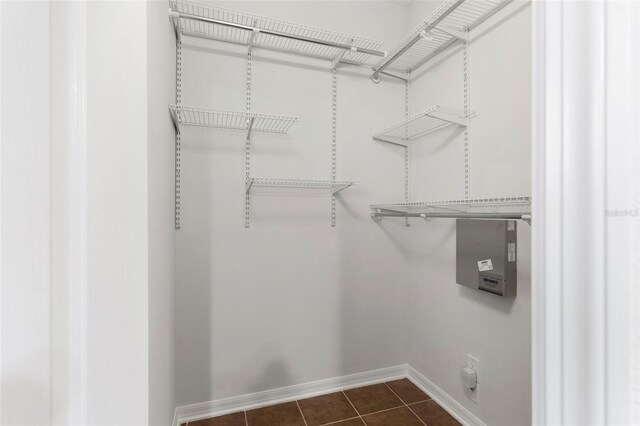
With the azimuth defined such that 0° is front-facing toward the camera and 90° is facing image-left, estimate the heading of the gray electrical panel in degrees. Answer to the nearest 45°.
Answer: approximately 45°

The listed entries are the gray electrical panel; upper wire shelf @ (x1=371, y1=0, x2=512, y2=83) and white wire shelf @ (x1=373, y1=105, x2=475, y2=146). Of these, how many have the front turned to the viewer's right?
0

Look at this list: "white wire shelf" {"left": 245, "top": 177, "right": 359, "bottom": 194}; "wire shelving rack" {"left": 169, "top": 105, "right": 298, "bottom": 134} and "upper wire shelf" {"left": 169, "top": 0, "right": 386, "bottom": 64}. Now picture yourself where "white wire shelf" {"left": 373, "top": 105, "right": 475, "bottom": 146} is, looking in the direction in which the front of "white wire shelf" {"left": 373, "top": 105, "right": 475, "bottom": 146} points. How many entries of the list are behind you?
0

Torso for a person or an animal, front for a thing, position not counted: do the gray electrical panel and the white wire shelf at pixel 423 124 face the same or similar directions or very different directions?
same or similar directions

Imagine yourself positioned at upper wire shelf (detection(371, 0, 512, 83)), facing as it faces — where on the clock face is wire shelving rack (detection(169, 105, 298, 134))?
The wire shelving rack is roughly at 1 o'clock from the upper wire shelf.

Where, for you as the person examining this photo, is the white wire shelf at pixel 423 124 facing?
facing the viewer and to the left of the viewer

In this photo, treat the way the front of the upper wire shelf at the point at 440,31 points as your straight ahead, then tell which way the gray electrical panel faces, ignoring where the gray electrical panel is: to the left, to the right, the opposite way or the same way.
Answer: the same way

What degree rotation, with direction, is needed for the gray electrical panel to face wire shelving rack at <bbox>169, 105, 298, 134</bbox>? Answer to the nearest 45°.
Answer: approximately 45° to its right

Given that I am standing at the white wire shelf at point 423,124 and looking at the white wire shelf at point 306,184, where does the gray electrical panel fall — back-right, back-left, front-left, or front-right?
back-left

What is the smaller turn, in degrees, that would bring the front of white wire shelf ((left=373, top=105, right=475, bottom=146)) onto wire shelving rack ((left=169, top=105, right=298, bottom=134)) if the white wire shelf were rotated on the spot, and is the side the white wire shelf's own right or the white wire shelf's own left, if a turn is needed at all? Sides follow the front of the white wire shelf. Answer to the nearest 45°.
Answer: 0° — it already faces it

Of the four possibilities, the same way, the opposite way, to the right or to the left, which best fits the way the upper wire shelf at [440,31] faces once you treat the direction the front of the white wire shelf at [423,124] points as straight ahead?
the same way
